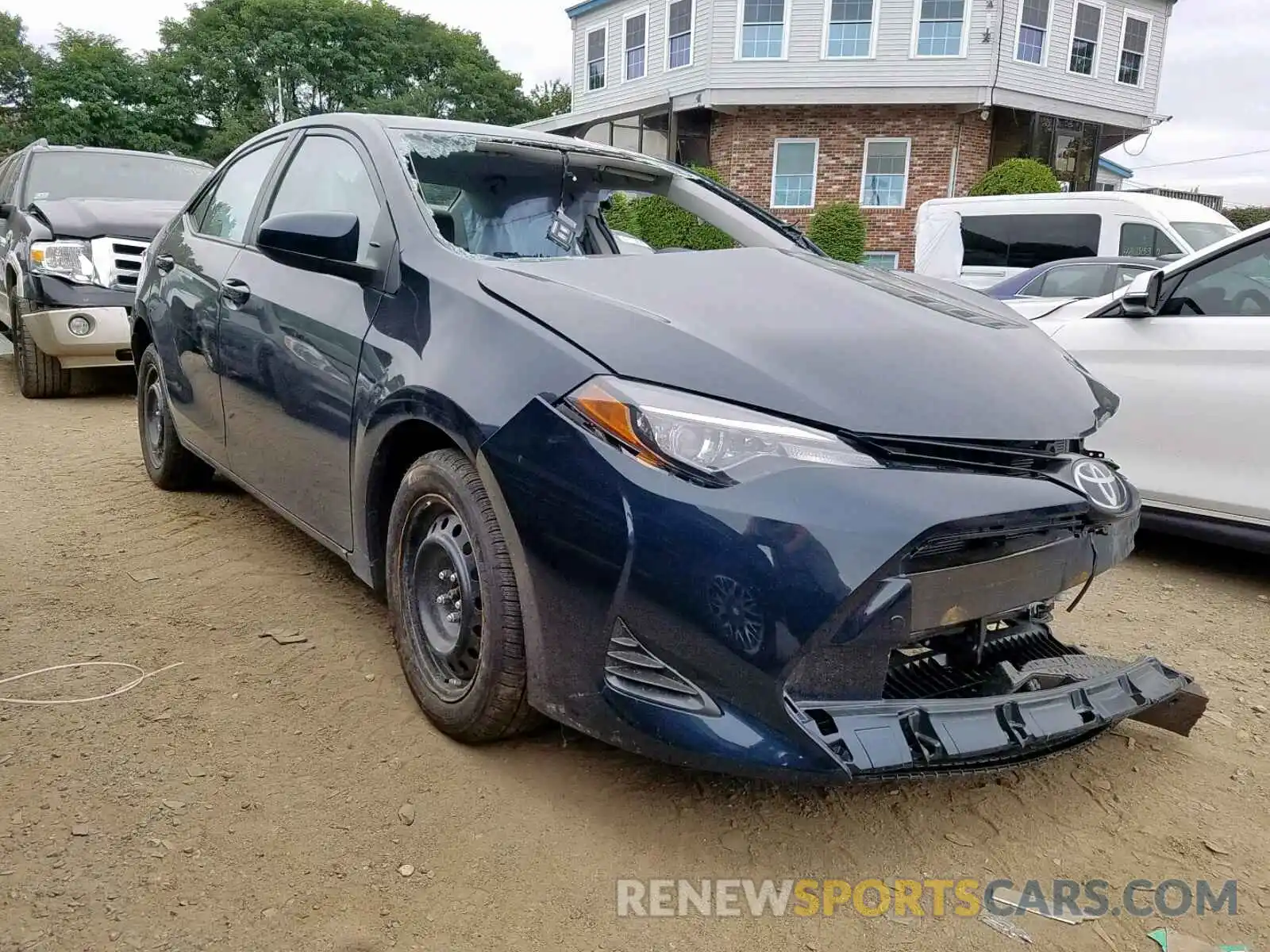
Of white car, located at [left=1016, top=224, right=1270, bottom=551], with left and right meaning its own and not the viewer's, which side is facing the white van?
right

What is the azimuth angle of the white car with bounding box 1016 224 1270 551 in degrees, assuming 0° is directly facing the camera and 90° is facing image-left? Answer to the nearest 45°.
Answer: approximately 90°

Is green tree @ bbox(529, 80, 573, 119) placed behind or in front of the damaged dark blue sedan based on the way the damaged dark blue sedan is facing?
behind

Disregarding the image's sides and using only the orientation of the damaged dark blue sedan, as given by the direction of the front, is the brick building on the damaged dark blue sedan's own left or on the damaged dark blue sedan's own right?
on the damaged dark blue sedan's own left

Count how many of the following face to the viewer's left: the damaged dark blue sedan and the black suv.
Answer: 0

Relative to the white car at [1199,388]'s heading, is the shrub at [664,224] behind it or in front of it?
in front

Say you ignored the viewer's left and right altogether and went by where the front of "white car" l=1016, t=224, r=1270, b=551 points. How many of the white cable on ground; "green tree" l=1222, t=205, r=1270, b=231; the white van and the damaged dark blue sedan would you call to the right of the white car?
2

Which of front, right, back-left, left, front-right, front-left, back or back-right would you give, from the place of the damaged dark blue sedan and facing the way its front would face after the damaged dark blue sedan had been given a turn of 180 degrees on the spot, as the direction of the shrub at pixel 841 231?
front-right

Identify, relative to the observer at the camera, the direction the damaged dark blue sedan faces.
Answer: facing the viewer and to the right of the viewer
